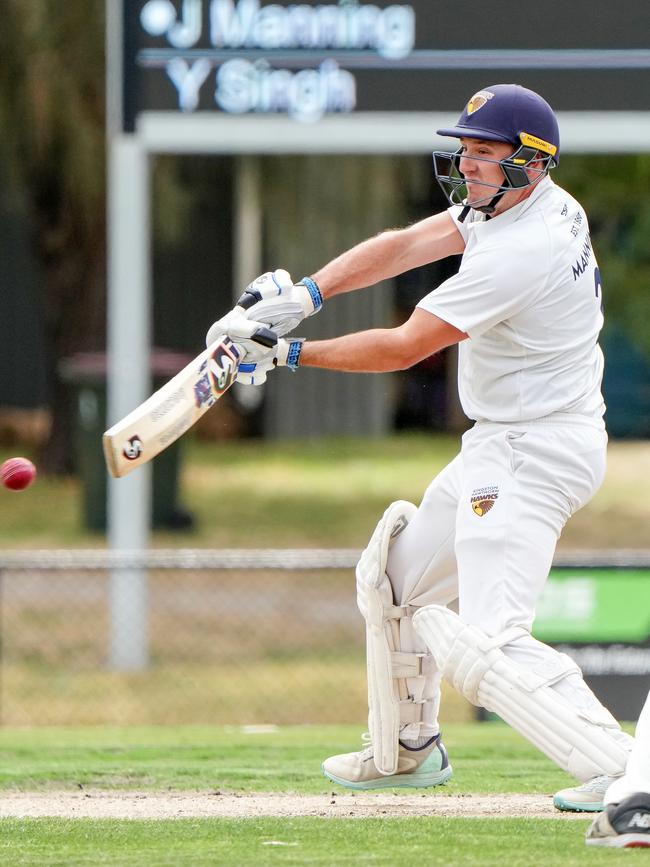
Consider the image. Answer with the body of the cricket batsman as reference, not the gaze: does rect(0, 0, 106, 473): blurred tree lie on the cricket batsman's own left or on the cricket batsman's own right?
on the cricket batsman's own right

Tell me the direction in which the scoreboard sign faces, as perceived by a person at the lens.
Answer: facing the viewer

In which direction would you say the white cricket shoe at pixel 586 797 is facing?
to the viewer's left

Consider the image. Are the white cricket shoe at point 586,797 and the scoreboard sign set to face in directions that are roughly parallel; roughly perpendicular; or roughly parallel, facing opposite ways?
roughly perpendicular

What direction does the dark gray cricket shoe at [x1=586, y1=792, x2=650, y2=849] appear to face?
to the viewer's left

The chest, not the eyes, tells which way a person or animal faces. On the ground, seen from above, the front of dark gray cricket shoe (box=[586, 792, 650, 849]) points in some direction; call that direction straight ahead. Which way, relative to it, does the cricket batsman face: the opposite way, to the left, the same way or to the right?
the same way

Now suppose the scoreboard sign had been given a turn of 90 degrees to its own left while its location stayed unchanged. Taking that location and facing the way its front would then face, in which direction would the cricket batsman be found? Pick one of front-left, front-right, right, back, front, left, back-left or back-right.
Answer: right

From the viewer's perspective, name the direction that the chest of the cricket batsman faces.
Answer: to the viewer's left

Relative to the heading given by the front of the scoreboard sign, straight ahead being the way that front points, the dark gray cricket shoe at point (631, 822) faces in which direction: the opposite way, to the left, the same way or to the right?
to the right

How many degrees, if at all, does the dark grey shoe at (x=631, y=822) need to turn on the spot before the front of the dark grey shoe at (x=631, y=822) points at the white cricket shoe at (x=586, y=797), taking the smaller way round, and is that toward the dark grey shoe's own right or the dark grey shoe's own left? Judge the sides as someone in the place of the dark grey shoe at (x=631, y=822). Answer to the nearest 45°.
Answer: approximately 90° to the dark grey shoe's own right

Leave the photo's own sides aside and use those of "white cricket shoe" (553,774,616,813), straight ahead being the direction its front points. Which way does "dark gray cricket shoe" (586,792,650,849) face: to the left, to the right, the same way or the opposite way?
the same way
